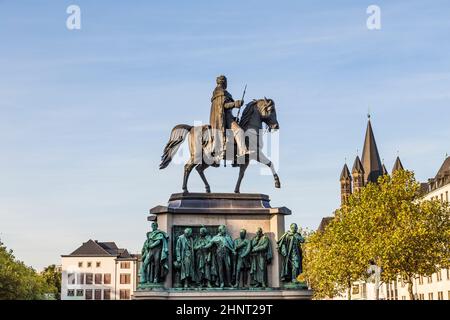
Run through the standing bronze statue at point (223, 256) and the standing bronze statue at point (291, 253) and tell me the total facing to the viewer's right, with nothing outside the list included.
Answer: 0

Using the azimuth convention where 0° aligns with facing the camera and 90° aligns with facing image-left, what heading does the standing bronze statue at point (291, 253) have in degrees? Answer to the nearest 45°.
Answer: approximately 0°

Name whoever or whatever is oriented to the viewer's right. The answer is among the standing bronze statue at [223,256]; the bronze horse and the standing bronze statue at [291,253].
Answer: the bronze horse

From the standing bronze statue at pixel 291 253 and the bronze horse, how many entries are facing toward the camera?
1

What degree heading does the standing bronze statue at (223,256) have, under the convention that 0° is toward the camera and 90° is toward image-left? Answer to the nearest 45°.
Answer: approximately 0°

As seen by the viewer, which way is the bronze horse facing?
to the viewer's right

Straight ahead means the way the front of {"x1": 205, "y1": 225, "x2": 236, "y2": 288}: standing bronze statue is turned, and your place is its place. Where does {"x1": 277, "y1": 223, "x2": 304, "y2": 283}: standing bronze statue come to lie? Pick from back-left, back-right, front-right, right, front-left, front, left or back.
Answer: left

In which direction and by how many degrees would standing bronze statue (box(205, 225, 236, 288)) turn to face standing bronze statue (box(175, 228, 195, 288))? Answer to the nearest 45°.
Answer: approximately 90° to its right

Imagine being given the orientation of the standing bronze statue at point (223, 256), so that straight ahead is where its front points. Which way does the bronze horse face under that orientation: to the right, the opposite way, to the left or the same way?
to the left

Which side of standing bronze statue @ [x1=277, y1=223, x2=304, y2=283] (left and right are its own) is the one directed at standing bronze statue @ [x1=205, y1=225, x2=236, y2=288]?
right

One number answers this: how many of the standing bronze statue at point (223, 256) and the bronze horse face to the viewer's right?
1

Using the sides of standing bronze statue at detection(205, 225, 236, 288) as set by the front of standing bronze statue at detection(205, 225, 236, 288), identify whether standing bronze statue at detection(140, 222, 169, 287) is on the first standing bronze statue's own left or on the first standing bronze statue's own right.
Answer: on the first standing bronze statue's own right

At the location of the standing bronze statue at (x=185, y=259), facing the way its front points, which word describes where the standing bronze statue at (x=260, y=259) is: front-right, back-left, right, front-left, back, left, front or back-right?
front-left

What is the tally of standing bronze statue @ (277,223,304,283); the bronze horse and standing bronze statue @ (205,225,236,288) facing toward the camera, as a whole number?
2
